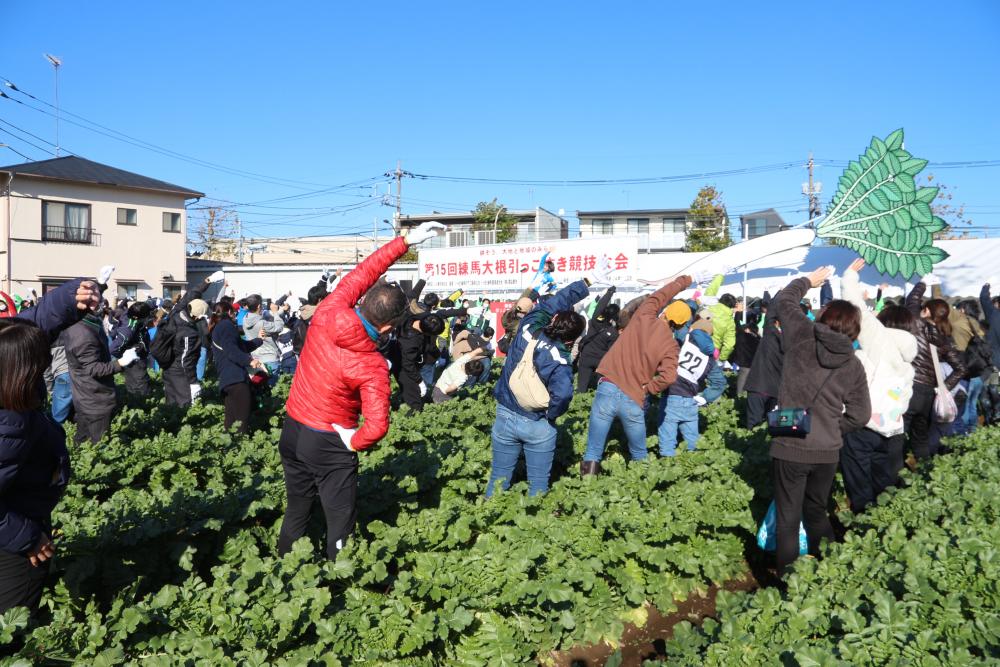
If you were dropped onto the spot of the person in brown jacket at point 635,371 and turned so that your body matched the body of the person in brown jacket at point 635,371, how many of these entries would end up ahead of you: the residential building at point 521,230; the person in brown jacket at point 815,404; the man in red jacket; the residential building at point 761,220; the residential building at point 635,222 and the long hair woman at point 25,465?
3

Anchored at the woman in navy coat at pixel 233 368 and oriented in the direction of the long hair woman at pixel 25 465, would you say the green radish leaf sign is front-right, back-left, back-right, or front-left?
back-left

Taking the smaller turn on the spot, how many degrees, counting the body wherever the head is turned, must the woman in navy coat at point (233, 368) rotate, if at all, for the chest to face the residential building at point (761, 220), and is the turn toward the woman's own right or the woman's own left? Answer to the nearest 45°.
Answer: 0° — they already face it

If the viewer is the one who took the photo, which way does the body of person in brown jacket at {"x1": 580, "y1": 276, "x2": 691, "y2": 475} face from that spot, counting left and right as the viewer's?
facing away from the viewer

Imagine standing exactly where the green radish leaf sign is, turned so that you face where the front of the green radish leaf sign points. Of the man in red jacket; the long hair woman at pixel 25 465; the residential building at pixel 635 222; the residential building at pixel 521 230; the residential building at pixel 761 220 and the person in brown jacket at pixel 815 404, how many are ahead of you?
3

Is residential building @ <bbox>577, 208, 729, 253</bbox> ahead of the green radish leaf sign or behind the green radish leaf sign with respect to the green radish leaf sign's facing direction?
behind

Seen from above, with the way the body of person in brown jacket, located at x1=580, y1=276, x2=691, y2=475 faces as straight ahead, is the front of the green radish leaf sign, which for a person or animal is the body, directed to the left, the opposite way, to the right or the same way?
the opposite way

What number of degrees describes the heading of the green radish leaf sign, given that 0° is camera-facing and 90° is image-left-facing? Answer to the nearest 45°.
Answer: approximately 0°

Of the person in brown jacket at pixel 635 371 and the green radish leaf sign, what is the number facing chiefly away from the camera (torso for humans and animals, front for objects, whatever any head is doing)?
1

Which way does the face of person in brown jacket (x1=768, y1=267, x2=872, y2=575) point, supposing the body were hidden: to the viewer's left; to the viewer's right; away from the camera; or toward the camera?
away from the camera

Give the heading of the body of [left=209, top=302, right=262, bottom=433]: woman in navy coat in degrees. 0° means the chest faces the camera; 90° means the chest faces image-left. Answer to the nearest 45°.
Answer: approximately 225°

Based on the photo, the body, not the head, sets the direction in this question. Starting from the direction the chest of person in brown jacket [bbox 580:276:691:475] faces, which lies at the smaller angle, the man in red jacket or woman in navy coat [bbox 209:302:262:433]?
the woman in navy coat

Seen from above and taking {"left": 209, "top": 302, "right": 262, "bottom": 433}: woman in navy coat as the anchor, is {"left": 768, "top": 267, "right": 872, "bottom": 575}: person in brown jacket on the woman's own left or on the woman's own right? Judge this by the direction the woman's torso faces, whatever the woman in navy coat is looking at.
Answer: on the woman's own right
